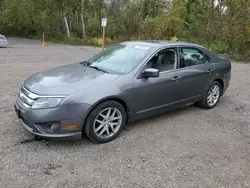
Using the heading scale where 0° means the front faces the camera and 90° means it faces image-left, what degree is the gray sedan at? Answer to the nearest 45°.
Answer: approximately 45°
